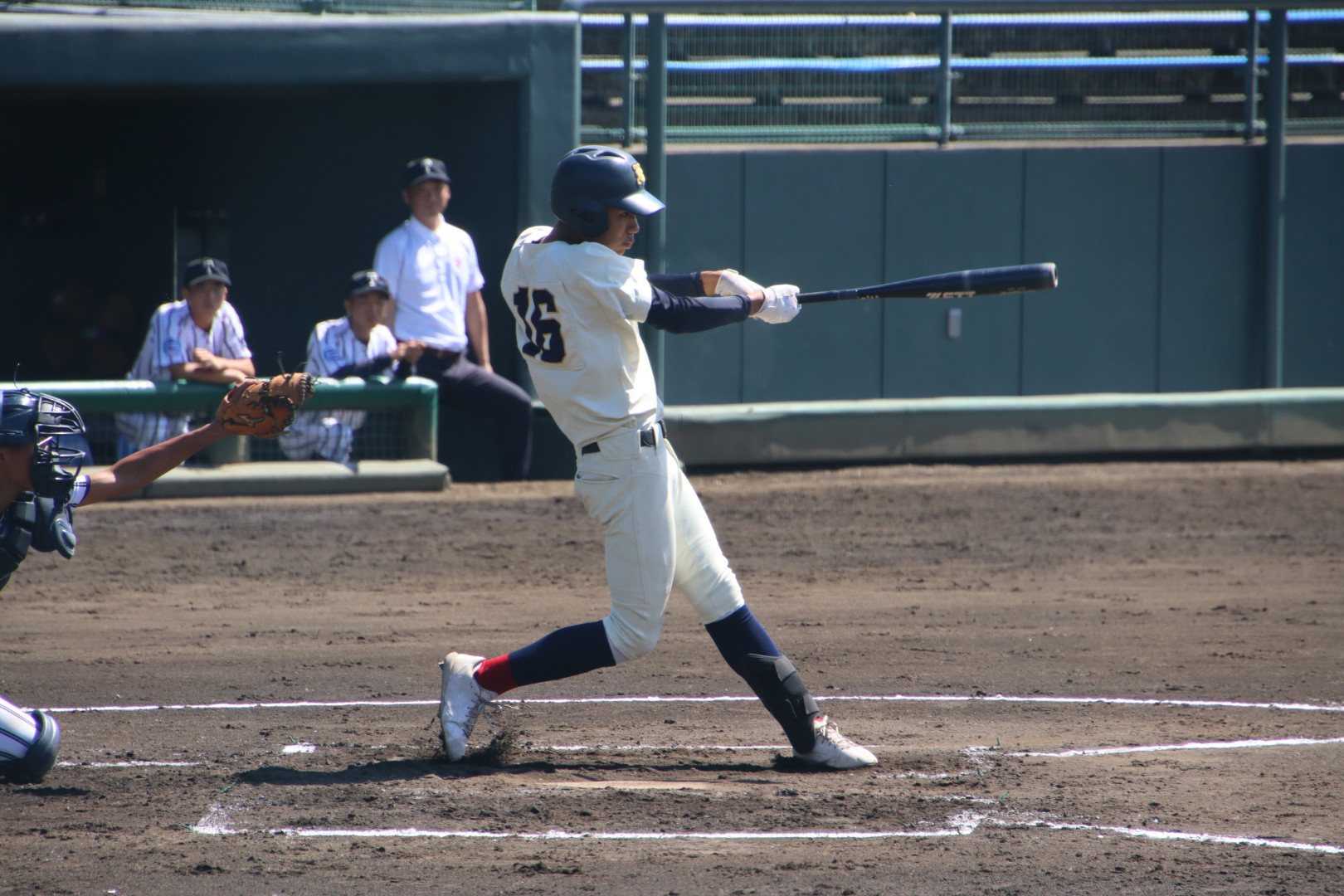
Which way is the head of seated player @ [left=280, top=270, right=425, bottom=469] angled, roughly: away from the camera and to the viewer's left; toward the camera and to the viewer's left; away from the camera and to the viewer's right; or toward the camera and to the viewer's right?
toward the camera and to the viewer's right

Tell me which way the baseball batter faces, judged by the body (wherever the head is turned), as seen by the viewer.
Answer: to the viewer's right

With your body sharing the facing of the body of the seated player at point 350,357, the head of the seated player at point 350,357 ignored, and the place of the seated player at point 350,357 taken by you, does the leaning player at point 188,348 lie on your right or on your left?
on your right

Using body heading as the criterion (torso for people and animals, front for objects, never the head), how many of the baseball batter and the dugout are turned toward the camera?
1

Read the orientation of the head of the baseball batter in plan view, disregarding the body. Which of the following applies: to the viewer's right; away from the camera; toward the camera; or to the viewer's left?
to the viewer's right

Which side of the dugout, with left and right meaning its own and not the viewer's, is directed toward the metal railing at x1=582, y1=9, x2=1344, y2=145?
left
